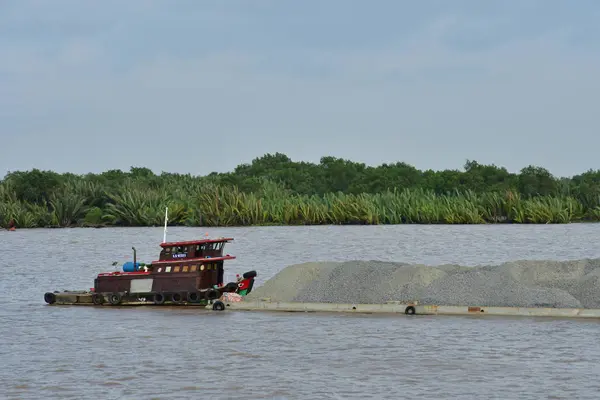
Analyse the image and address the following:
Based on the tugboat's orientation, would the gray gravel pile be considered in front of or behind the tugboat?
in front

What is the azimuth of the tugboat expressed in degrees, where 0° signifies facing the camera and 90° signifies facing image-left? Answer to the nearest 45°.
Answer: approximately 270°

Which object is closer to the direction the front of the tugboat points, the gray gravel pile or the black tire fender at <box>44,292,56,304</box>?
the gray gravel pile
